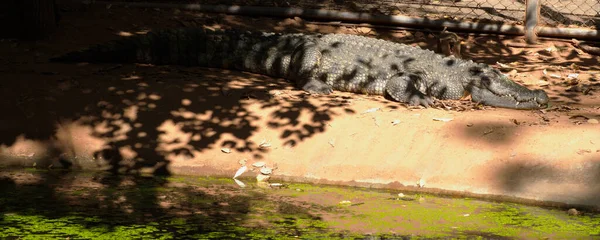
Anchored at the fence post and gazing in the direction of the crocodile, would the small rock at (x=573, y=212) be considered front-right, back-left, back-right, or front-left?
front-left

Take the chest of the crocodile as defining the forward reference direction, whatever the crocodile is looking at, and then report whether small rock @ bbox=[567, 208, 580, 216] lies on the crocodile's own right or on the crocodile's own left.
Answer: on the crocodile's own right

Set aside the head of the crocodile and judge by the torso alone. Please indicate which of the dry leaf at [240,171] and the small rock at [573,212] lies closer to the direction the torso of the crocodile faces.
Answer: the small rock

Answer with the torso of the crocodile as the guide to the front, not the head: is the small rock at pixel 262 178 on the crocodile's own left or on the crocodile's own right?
on the crocodile's own right

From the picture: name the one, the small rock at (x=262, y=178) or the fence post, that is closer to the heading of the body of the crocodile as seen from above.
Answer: the fence post

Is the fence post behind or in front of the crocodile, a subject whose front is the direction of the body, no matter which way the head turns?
in front

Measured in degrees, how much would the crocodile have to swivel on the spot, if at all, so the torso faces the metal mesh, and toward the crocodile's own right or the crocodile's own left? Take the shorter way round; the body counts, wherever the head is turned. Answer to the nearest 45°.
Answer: approximately 45° to the crocodile's own left

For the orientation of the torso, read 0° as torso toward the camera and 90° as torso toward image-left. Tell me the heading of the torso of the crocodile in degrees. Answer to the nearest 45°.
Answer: approximately 270°
